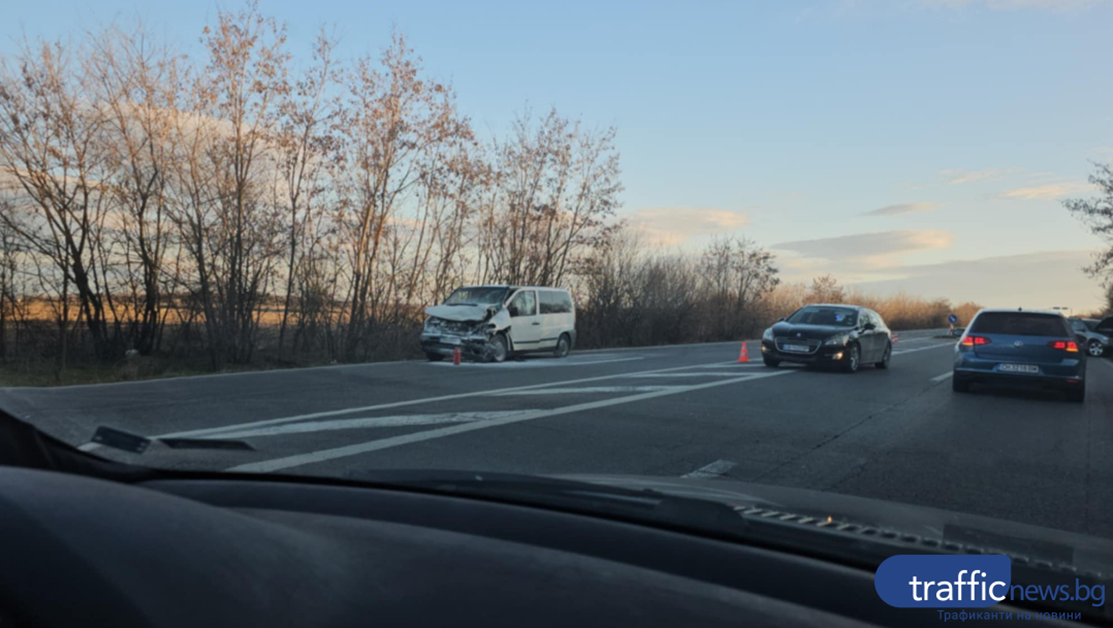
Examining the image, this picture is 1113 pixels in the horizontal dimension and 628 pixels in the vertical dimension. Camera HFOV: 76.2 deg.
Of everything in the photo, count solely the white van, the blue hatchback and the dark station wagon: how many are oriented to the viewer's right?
0

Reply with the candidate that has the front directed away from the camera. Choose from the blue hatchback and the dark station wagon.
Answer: the blue hatchback

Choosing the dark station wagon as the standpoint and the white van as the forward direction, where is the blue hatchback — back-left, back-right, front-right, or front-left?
back-left

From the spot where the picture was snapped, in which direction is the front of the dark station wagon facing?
facing the viewer and to the left of the viewer

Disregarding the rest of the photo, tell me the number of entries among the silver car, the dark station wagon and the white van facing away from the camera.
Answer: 0

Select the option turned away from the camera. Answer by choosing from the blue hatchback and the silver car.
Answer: the blue hatchback

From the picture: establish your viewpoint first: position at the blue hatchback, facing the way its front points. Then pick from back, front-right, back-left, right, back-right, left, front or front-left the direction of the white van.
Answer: left

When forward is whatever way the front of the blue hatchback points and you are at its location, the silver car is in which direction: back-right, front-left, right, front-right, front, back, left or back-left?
front

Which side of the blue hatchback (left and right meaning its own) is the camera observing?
back

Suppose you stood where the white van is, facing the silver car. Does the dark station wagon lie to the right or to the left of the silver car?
right

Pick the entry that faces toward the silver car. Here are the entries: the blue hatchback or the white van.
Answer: the blue hatchback

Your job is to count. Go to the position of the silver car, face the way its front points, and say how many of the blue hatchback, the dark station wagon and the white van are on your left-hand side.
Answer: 0
